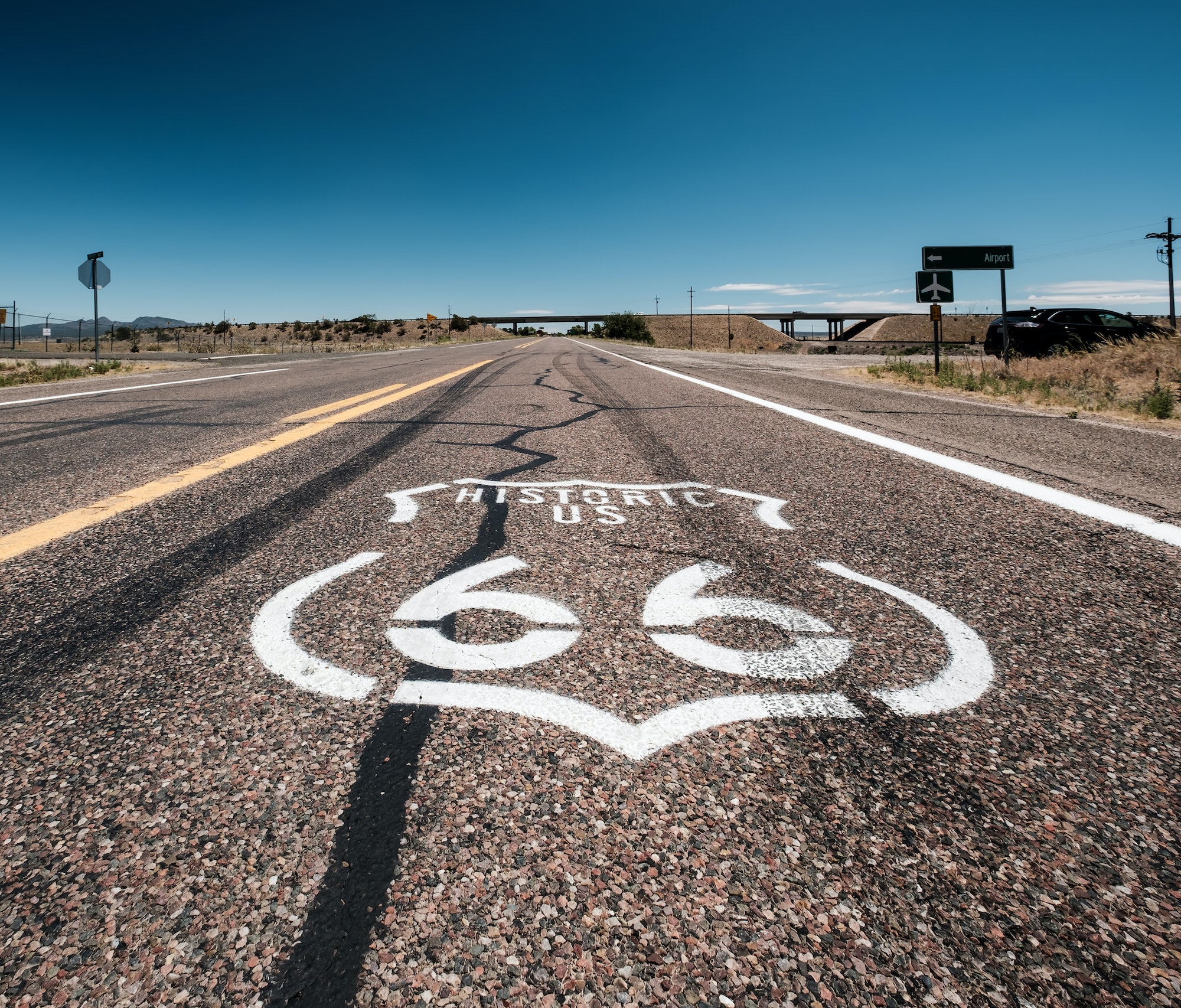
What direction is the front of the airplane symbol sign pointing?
toward the camera

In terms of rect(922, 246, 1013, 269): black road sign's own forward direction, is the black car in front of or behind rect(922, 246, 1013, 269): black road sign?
behind

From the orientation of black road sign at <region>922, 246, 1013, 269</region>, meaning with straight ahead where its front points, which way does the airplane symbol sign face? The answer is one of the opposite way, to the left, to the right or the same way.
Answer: the same way

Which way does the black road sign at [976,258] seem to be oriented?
toward the camera

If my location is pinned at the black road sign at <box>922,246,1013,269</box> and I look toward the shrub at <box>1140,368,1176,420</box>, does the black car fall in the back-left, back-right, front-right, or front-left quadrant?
back-left

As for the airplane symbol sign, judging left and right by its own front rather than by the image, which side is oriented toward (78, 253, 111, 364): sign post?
right

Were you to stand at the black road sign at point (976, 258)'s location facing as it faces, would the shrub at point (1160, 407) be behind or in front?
in front

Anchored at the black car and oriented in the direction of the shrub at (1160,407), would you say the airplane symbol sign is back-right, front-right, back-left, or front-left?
front-right

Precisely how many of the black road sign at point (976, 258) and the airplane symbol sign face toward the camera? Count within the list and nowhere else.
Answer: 2

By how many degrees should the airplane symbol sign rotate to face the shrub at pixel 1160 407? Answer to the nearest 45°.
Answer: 0° — it already faces it
